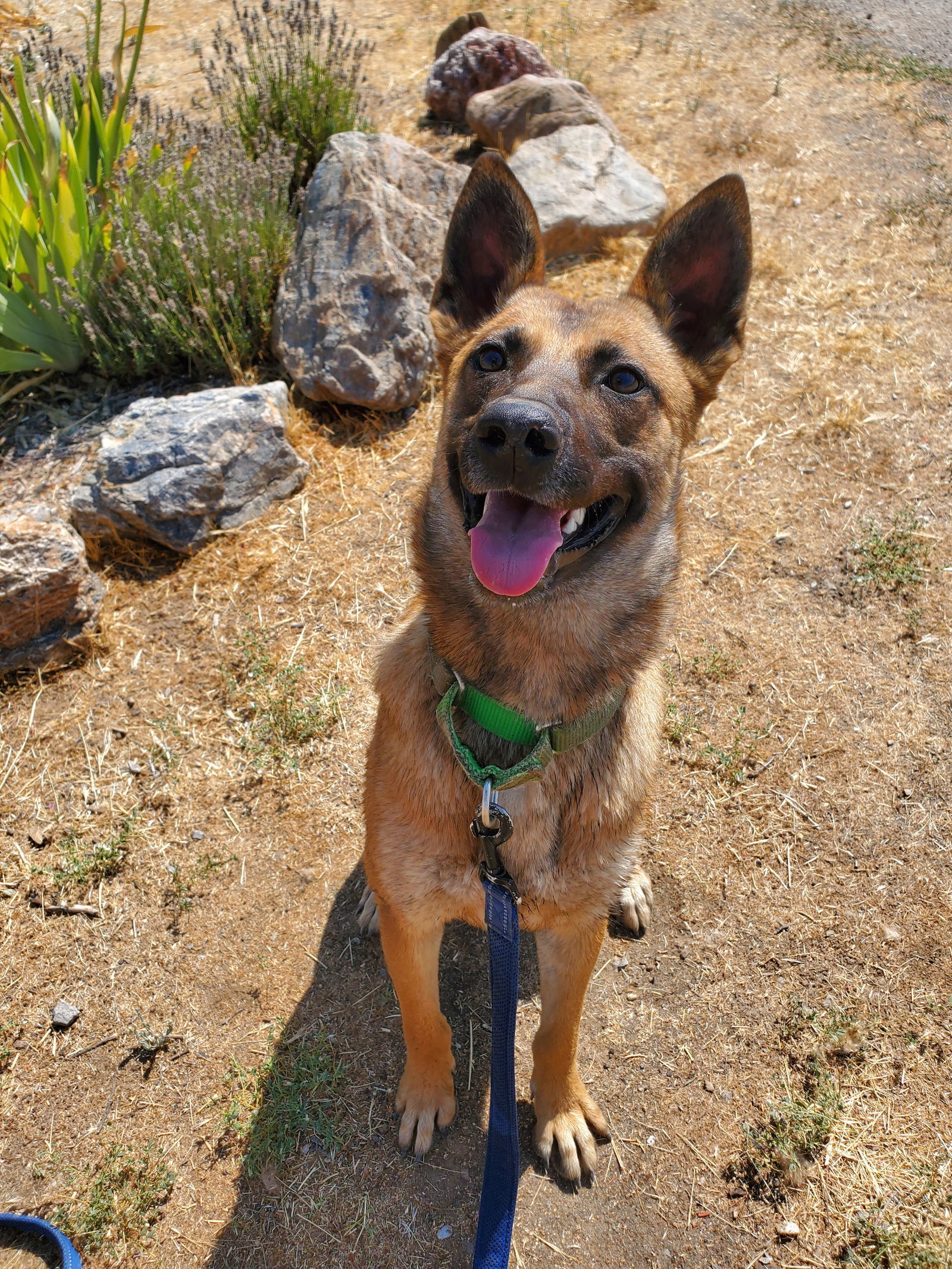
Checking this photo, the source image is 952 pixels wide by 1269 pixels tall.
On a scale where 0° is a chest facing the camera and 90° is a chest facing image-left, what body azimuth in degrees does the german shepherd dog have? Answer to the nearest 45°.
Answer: approximately 0°

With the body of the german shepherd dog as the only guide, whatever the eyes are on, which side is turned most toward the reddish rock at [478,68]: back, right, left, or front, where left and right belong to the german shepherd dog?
back

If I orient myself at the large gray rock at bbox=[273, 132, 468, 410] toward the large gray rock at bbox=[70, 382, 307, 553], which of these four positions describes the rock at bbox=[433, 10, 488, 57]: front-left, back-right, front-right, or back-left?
back-right

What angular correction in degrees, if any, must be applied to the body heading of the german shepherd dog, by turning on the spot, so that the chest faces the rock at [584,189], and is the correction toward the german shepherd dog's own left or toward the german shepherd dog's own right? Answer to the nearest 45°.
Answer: approximately 180°

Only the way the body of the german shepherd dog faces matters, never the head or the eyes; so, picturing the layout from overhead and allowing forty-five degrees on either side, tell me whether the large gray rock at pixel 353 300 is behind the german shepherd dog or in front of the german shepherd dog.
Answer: behind

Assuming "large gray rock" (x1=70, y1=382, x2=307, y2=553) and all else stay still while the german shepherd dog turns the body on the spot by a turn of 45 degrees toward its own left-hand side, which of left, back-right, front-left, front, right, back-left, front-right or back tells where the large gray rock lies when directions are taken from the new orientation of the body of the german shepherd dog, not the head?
back
